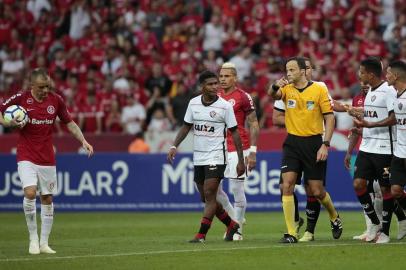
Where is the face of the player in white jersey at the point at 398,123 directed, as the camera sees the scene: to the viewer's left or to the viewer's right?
to the viewer's left

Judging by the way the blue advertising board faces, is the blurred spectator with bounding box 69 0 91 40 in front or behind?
behind

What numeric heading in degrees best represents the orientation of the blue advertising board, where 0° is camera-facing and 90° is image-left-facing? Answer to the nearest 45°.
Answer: approximately 0°

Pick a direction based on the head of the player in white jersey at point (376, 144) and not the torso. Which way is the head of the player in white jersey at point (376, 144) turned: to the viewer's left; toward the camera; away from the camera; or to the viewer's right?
to the viewer's left

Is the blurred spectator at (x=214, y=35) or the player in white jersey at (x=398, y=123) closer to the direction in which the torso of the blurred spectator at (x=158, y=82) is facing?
the player in white jersey

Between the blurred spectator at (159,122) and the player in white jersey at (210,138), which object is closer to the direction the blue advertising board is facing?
the player in white jersey

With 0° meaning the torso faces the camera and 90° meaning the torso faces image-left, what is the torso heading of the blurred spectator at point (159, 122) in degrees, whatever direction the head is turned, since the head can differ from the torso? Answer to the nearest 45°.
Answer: approximately 0°

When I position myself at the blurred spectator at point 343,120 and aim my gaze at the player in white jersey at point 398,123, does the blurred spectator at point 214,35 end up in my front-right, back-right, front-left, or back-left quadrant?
back-right
